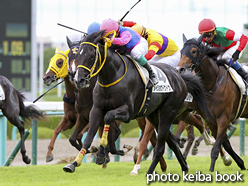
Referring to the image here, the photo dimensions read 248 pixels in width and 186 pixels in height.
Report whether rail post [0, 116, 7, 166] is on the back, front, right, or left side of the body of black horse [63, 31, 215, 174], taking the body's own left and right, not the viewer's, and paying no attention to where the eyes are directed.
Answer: right

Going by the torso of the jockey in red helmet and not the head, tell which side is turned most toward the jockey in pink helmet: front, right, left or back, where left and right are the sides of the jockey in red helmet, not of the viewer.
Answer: front

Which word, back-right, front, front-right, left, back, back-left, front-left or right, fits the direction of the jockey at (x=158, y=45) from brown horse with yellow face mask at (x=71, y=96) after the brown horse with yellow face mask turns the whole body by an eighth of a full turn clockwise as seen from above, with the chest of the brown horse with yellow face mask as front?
back

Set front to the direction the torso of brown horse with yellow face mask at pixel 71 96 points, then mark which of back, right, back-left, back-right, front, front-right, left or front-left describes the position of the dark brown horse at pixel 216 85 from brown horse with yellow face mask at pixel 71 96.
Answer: back-left

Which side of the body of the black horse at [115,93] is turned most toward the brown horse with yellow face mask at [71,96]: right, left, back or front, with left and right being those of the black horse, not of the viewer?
right

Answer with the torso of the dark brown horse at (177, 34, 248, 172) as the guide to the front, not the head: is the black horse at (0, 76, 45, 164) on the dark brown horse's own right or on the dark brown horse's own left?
on the dark brown horse's own right

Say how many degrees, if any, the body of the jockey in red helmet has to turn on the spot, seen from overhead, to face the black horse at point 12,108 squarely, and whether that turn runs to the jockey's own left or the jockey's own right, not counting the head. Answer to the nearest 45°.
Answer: approximately 45° to the jockey's own right

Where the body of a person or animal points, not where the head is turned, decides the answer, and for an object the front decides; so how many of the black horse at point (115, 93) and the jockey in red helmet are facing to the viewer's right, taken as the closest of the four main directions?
0

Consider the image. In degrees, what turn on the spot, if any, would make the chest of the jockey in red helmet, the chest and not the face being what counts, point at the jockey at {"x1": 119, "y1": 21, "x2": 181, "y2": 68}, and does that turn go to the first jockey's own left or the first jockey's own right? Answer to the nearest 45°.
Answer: approximately 45° to the first jockey's own right

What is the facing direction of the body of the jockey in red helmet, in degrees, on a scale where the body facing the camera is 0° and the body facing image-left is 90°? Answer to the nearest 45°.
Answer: approximately 45°

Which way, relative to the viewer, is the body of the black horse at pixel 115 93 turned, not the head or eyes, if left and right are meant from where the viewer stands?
facing the viewer and to the left of the viewer
